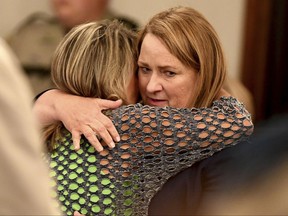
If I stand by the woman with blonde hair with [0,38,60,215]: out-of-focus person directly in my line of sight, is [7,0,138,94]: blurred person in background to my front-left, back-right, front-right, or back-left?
back-right

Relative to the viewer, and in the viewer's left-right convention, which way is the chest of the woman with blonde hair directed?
facing away from the viewer and to the right of the viewer
